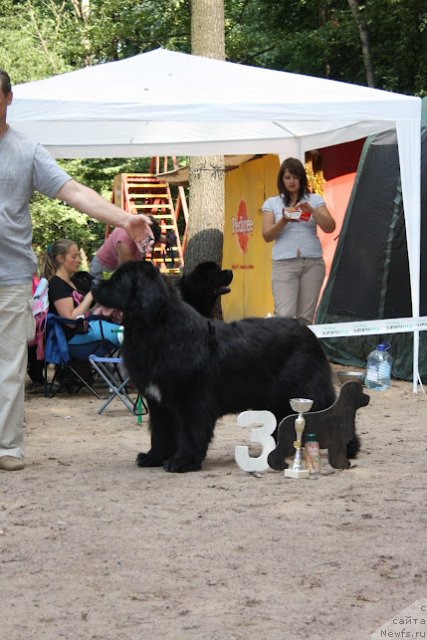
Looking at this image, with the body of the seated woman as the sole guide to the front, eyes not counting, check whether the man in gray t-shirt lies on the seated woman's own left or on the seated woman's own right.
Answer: on the seated woman's own right

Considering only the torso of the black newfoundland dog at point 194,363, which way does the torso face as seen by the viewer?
to the viewer's left

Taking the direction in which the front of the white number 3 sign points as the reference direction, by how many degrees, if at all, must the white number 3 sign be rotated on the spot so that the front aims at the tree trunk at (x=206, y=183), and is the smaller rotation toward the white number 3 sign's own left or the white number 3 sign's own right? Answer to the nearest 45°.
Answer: approximately 180°

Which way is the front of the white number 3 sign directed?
toward the camera

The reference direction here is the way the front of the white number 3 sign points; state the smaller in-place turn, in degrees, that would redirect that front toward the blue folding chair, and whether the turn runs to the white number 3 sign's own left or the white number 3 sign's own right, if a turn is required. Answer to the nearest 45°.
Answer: approximately 135° to the white number 3 sign's own right

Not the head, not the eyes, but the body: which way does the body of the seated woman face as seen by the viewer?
to the viewer's right

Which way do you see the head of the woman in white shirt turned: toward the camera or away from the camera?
toward the camera

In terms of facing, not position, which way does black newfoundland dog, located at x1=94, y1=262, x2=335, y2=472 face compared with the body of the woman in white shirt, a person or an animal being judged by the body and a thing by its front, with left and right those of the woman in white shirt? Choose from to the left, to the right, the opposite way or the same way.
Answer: to the right

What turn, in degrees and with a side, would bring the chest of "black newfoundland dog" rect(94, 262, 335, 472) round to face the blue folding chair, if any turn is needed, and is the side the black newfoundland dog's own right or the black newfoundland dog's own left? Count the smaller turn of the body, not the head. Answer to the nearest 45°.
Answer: approximately 90° to the black newfoundland dog's own right

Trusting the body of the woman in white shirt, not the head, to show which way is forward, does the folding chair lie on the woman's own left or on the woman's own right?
on the woman's own right

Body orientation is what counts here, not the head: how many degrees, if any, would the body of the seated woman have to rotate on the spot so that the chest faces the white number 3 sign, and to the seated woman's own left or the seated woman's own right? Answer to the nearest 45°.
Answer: approximately 90° to the seated woman's own right

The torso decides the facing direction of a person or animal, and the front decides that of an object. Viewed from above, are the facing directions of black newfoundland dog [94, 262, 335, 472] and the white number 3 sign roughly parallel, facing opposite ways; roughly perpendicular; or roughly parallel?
roughly perpendicular
